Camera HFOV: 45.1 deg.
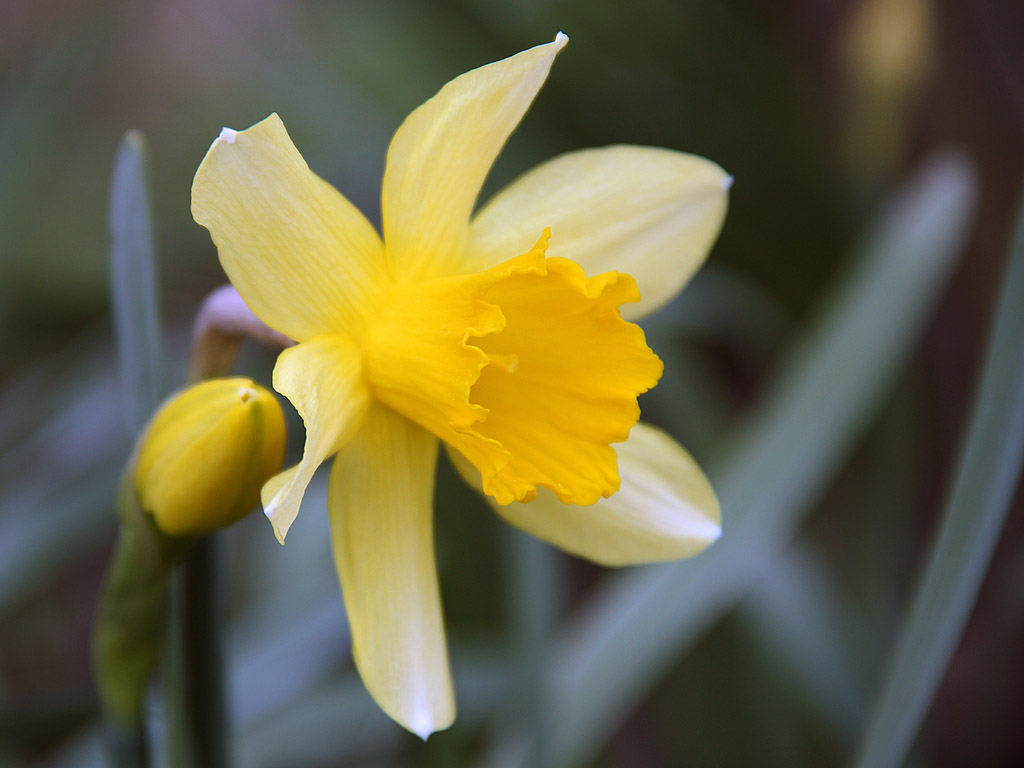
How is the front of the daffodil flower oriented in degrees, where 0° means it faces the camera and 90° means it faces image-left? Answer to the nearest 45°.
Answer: approximately 315°

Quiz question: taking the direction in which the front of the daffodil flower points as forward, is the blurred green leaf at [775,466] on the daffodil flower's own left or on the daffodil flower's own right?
on the daffodil flower's own left
